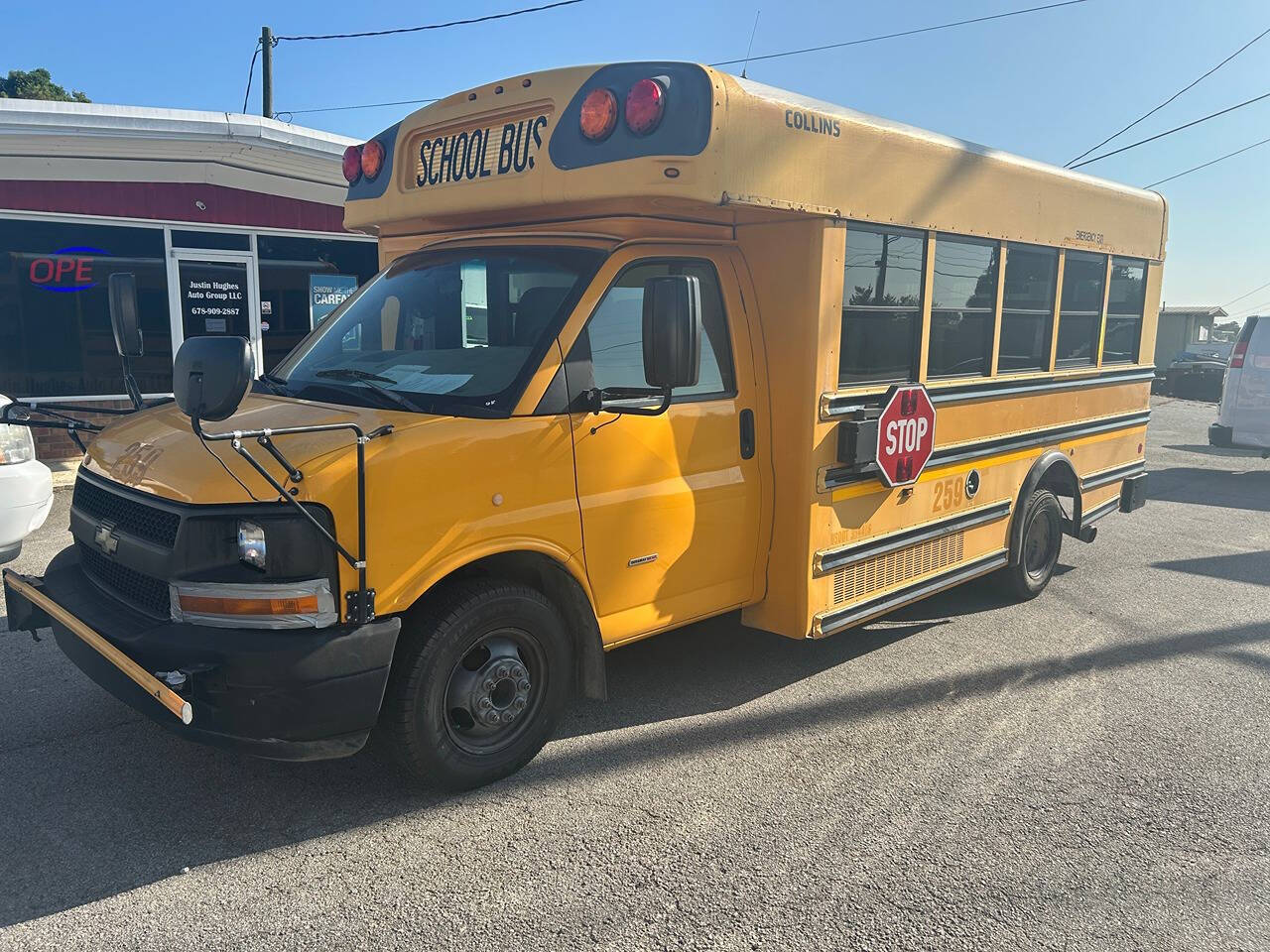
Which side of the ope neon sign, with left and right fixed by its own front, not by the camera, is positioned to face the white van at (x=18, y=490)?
front

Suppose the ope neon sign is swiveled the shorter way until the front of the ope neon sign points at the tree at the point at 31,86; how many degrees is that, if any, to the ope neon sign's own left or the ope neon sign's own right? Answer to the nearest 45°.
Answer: approximately 180°

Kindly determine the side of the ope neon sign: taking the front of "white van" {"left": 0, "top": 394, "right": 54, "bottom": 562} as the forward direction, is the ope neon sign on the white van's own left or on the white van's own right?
on the white van's own left

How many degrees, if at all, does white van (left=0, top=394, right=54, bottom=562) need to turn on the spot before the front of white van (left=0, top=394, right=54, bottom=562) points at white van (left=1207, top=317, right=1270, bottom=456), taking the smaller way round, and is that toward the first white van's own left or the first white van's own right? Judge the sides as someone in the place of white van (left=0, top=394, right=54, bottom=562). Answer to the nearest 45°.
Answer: approximately 45° to the first white van's own left

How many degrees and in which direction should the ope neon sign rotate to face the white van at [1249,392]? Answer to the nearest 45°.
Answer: approximately 45° to its left

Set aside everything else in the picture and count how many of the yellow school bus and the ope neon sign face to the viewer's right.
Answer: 0

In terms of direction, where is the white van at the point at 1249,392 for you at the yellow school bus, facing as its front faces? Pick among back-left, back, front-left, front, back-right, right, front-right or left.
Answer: back

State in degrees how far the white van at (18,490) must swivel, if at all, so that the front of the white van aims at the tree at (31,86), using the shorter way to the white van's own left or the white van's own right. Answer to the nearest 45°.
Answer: approximately 135° to the white van's own left

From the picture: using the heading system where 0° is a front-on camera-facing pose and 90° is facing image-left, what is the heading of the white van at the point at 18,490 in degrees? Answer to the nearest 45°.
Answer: approximately 315°

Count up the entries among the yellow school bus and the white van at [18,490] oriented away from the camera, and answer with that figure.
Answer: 0

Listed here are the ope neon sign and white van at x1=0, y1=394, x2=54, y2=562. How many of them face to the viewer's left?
0

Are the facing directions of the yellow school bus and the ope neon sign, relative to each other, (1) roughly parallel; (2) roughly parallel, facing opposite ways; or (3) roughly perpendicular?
roughly perpendicular
